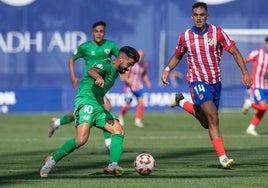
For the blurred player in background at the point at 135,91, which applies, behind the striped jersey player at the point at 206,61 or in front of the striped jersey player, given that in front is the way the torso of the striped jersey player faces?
behind

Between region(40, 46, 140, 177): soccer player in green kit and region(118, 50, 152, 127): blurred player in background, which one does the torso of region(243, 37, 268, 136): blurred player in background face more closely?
the soccer player in green kit

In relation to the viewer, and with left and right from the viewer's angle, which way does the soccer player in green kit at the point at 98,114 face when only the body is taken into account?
facing the viewer and to the right of the viewer

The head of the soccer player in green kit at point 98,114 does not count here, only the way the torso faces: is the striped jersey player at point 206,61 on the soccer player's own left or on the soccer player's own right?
on the soccer player's own left

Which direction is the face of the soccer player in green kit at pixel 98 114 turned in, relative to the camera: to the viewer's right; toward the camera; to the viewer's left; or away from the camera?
to the viewer's right
